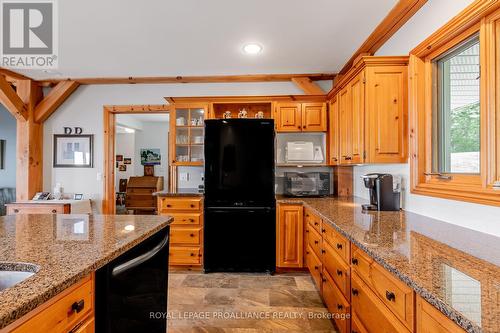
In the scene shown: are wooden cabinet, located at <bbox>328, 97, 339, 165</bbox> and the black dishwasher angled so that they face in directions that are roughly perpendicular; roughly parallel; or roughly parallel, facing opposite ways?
roughly parallel, facing opposite ways

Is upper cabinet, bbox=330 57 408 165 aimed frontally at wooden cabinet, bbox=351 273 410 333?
no

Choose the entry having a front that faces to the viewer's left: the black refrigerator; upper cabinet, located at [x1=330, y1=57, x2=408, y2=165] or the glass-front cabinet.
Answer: the upper cabinet

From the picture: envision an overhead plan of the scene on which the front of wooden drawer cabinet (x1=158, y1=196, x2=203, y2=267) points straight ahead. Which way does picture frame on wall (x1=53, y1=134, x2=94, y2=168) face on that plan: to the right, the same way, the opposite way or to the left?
the same way

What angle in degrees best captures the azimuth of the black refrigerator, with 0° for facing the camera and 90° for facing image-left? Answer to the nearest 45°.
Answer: approximately 0°

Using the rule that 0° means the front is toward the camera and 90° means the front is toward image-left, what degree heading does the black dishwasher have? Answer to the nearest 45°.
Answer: approximately 315°

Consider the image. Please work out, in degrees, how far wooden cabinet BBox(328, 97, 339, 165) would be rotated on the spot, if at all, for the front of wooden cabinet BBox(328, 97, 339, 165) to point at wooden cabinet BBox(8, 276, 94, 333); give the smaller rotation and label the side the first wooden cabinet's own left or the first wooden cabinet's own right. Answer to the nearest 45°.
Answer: approximately 90° to the first wooden cabinet's own left

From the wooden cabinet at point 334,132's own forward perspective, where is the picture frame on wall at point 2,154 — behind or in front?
in front

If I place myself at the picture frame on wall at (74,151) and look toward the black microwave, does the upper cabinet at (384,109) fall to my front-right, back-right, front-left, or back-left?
front-right

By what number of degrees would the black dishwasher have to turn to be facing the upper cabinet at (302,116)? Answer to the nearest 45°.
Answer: approximately 90° to its left

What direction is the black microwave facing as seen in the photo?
toward the camera

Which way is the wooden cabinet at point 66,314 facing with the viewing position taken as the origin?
facing the viewer and to the right of the viewer

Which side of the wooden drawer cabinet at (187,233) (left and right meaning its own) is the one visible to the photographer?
front

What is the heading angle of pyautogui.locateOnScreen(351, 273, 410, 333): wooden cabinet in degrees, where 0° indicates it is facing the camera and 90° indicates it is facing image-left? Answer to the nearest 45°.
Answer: approximately 45°

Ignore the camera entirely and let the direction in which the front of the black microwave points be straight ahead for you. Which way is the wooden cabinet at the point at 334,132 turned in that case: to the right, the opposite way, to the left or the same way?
to the right

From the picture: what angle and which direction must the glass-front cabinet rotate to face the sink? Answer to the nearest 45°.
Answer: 0° — it already faces it

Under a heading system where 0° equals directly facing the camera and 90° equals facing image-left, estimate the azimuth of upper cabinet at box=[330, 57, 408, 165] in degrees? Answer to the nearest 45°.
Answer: approximately 90°

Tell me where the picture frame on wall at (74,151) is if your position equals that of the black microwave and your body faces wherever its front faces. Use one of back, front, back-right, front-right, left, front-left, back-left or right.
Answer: right

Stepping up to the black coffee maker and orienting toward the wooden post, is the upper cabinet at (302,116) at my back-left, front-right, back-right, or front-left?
front-right

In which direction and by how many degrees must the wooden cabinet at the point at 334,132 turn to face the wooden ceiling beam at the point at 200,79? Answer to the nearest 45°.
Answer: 0° — it already faces it
